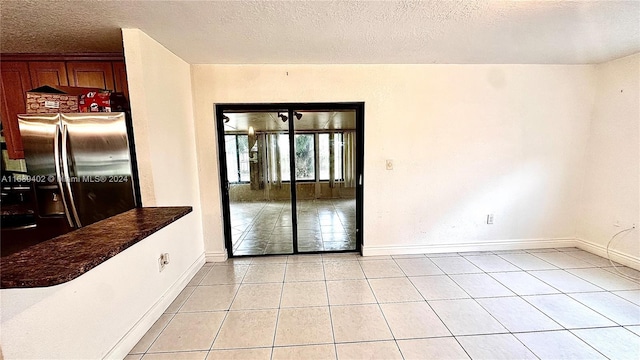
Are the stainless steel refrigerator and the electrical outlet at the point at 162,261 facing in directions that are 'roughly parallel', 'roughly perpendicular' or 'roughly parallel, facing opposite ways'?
roughly perpendicular

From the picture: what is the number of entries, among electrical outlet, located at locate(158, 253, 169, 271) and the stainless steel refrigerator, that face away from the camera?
0

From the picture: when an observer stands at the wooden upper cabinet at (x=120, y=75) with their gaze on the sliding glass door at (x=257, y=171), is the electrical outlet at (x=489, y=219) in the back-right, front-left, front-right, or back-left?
front-right

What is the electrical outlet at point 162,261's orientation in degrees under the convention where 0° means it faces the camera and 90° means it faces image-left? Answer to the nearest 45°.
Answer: approximately 315°

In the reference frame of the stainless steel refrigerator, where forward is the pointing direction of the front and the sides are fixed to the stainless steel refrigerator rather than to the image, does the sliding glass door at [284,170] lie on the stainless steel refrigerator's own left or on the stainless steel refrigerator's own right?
on the stainless steel refrigerator's own left

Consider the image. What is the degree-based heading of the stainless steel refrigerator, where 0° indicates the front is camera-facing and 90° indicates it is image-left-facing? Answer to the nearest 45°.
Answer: approximately 45°

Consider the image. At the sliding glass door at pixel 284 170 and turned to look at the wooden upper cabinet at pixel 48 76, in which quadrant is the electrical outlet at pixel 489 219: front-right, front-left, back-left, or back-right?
back-left

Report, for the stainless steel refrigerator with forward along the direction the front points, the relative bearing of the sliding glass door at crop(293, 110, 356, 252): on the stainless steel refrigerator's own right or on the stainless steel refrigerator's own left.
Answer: on the stainless steel refrigerator's own left

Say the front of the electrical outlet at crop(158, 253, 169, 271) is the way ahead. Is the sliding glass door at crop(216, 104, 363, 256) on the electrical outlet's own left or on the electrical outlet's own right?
on the electrical outlet's own left
